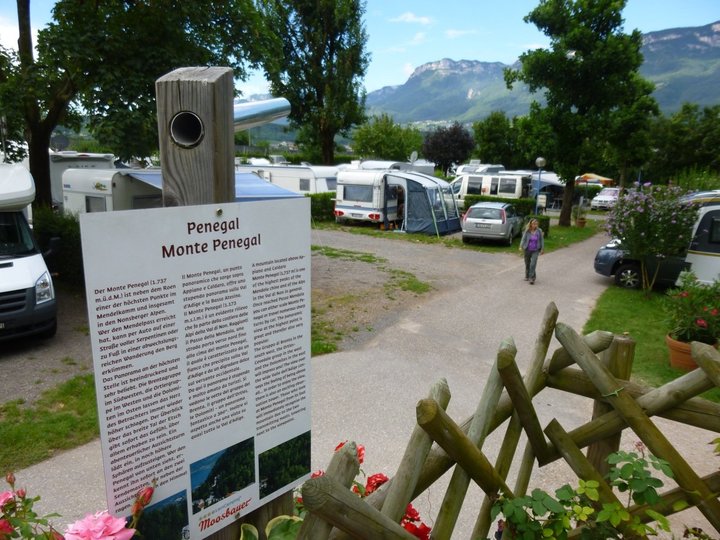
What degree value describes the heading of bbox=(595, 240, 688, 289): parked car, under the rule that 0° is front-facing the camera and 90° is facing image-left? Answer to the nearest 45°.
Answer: approximately 90°

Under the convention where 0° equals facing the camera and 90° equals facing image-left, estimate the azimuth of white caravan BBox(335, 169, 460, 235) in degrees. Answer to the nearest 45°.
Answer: approximately 225°

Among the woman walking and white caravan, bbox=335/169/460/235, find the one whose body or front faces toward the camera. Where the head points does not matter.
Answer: the woman walking

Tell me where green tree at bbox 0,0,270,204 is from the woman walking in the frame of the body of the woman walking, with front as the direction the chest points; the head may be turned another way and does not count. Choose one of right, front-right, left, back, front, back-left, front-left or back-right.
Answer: front-right

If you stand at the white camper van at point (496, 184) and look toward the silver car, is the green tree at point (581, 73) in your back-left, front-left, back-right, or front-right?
front-left

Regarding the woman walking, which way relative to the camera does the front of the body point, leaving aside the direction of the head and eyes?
toward the camera

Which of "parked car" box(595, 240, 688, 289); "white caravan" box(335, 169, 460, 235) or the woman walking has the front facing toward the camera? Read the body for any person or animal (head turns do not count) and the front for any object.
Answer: the woman walking

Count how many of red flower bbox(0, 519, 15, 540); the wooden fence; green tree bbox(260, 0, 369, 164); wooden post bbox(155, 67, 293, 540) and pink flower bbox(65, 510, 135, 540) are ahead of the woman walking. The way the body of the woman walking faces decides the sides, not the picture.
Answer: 4

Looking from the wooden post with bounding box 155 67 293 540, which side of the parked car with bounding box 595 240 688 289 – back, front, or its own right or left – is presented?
left

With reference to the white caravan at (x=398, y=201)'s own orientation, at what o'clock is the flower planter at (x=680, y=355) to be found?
The flower planter is roughly at 4 o'clock from the white caravan.

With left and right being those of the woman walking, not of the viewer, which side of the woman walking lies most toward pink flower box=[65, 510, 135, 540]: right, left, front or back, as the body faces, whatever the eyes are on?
front

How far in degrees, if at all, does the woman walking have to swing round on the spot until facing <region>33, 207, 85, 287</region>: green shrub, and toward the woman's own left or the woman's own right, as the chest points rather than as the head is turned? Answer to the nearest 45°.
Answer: approximately 45° to the woman's own right

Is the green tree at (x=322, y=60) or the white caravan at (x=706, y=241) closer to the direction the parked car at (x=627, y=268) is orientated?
the green tree
